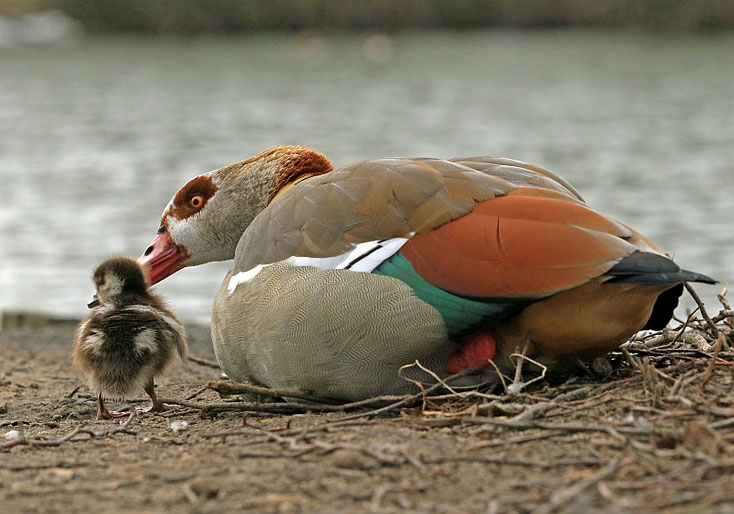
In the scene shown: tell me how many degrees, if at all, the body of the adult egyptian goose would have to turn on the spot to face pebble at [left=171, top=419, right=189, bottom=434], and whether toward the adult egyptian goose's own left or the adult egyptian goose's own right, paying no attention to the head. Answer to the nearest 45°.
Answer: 0° — it already faces it

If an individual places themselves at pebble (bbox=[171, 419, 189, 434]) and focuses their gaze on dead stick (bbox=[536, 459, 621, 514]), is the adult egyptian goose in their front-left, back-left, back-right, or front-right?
front-left

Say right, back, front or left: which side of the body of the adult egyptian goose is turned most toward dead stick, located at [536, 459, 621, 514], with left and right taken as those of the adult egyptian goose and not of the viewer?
left

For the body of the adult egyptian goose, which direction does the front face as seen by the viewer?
to the viewer's left

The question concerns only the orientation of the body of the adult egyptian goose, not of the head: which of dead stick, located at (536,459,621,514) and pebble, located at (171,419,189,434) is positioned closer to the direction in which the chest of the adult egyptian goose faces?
the pebble

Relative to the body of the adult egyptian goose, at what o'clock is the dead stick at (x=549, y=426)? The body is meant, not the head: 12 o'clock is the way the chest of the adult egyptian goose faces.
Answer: The dead stick is roughly at 8 o'clock from the adult egyptian goose.

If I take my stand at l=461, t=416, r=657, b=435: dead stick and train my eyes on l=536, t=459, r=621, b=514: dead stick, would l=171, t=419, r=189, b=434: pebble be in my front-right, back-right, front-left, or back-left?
back-right
